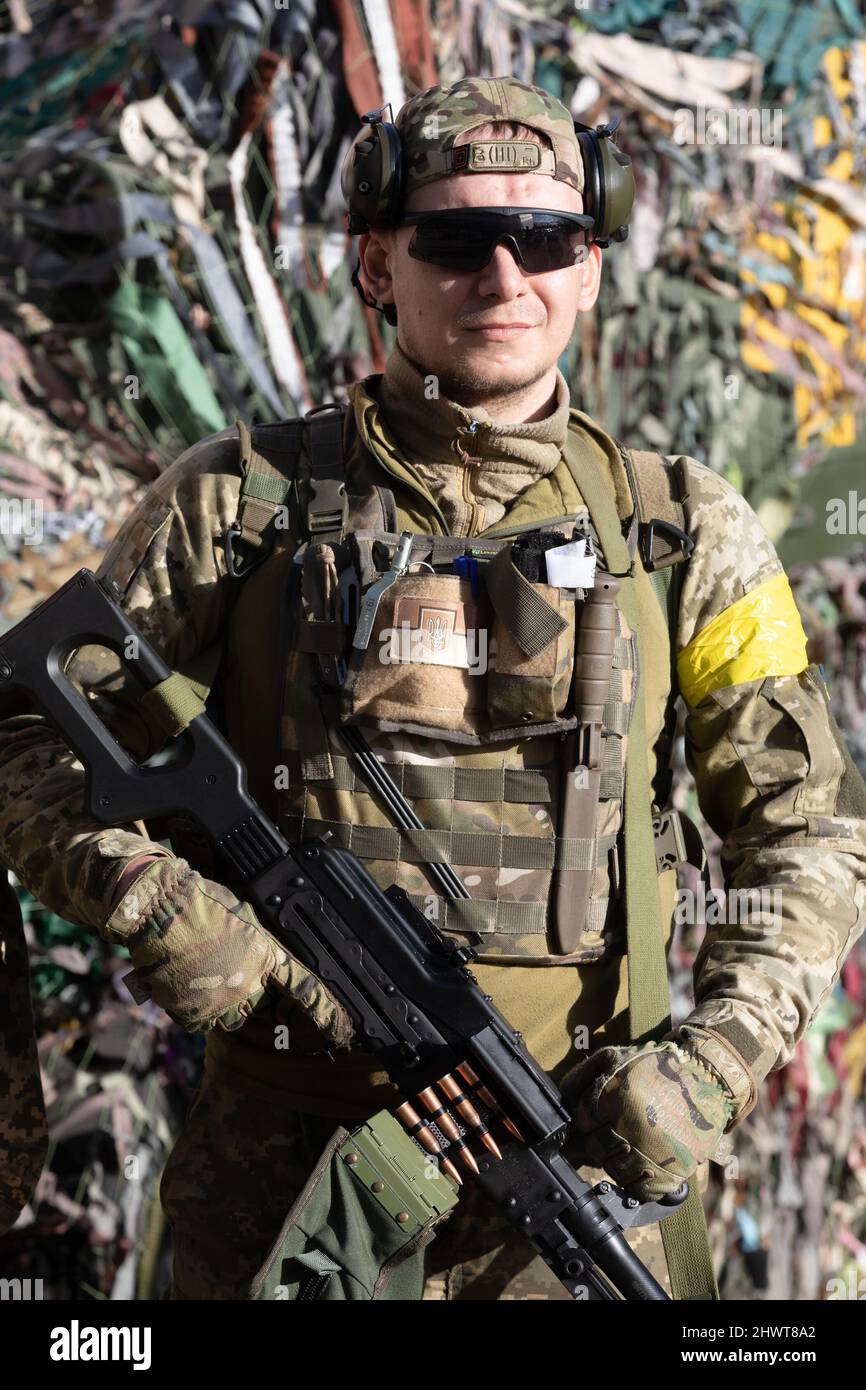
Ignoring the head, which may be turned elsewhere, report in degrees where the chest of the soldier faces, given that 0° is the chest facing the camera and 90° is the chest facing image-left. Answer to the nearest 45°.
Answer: approximately 0°
